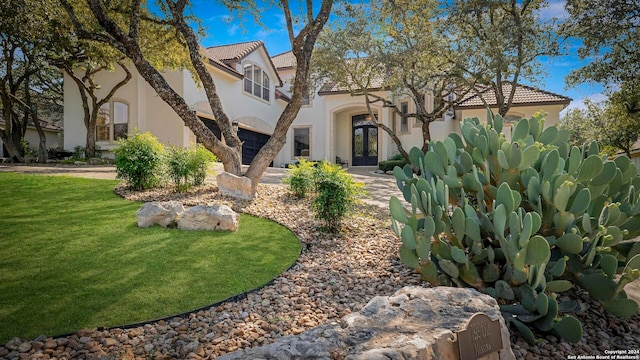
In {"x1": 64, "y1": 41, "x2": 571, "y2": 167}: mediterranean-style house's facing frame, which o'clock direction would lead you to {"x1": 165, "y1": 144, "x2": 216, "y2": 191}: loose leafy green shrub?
The loose leafy green shrub is roughly at 12 o'clock from the mediterranean-style house.

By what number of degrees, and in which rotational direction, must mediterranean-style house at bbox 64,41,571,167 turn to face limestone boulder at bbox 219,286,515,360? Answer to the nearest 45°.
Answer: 0° — it already faces it

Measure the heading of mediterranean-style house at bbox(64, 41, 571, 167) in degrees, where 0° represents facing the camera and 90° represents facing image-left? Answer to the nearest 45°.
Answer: approximately 0°

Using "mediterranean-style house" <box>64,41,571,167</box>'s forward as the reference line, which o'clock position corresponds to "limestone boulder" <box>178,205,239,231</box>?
The limestone boulder is roughly at 12 o'clock from the mediterranean-style house.

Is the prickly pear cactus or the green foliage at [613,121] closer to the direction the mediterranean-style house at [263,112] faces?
the prickly pear cactus

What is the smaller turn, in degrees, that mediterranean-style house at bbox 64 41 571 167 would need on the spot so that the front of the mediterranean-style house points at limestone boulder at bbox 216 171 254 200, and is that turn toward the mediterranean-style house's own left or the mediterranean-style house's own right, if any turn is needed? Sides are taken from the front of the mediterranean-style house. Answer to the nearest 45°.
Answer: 0° — it already faces it

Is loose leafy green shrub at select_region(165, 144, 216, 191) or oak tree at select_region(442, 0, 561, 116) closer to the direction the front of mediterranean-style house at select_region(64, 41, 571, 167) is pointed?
the loose leafy green shrub

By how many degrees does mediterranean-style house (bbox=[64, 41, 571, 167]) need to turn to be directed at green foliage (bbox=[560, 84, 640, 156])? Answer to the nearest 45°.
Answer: approximately 90° to its left

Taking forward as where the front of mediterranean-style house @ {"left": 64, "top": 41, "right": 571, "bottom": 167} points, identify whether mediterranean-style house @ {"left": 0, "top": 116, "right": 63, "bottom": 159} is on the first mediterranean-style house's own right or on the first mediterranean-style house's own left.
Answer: on the first mediterranean-style house's own right

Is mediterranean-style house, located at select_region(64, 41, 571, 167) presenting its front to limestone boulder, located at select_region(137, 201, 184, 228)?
yes

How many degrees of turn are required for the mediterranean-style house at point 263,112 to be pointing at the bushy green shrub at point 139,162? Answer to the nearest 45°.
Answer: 0° — it already faces it
